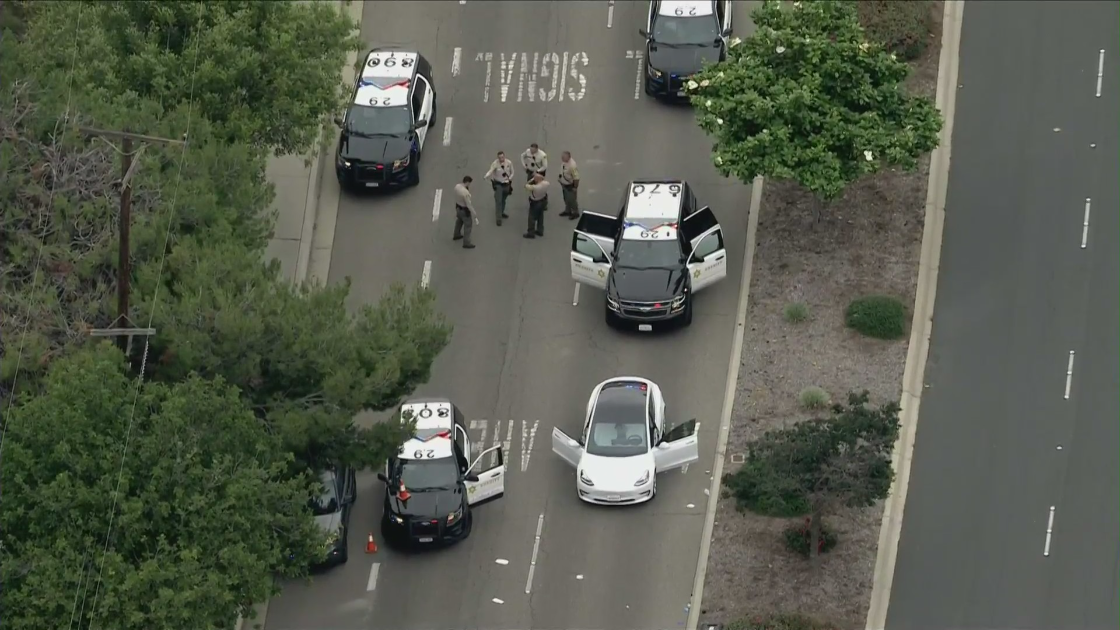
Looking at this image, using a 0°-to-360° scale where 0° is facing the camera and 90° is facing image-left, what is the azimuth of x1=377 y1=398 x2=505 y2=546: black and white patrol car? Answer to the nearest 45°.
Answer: approximately 0°

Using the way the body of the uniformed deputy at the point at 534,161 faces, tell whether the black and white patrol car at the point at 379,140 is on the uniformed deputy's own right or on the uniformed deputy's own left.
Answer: on the uniformed deputy's own right
